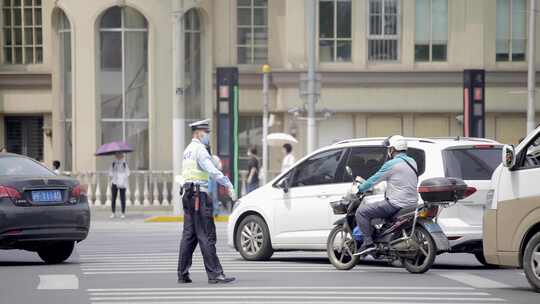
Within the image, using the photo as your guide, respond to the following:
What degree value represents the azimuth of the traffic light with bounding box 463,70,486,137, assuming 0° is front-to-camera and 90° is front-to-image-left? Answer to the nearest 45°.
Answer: approximately 0°

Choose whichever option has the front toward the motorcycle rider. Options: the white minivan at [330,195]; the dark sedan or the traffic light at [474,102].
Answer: the traffic light

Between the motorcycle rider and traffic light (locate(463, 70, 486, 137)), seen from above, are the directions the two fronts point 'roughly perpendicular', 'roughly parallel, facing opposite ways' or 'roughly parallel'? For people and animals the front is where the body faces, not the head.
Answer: roughly perpendicular

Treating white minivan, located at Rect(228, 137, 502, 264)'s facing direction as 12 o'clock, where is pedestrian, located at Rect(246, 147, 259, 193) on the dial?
The pedestrian is roughly at 1 o'clock from the white minivan.

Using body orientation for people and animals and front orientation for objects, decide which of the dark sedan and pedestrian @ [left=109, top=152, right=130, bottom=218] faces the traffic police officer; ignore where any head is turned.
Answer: the pedestrian

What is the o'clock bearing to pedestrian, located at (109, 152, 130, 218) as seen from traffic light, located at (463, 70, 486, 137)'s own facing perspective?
The pedestrian is roughly at 2 o'clock from the traffic light.

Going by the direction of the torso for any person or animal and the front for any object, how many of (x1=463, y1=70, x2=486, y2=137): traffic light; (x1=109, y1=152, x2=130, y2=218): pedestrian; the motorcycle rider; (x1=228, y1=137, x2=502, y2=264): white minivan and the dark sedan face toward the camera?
2

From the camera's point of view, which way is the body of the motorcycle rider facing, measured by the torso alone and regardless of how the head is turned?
to the viewer's left

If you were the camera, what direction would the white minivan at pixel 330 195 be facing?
facing away from the viewer and to the left of the viewer
